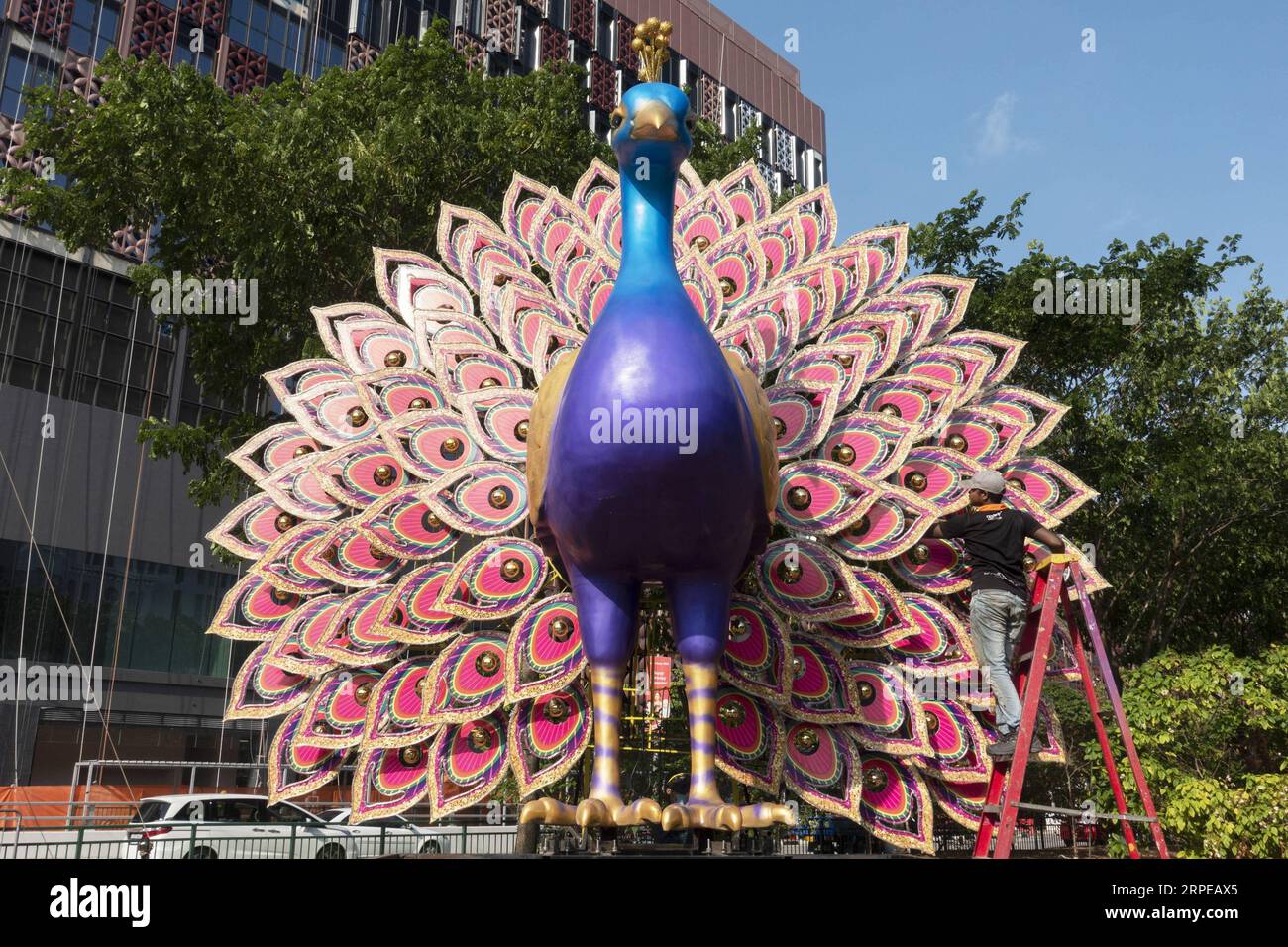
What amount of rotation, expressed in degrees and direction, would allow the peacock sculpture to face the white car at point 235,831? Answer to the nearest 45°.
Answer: approximately 135° to its right

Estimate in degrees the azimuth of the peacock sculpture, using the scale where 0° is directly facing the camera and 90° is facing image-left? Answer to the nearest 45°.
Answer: approximately 0°

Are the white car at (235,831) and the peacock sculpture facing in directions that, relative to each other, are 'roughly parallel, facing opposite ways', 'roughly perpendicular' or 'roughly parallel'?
roughly perpendicular

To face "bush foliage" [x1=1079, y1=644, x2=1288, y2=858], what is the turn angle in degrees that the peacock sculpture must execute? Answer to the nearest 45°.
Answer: approximately 135° to its left
